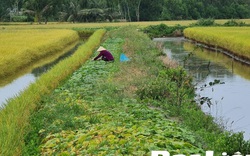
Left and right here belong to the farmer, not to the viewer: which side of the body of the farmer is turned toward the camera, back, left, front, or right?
left
